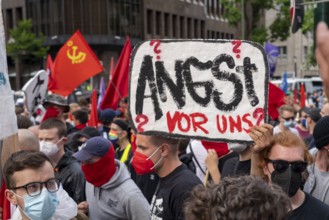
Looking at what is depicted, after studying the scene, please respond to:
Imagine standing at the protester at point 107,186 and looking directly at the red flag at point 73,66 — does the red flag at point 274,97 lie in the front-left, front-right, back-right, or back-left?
front-right

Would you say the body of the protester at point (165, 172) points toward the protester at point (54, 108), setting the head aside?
no

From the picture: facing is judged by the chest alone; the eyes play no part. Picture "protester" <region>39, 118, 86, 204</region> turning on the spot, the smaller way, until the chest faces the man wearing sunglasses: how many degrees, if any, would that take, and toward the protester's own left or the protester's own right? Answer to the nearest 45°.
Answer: approximately 90° to the protester's own left

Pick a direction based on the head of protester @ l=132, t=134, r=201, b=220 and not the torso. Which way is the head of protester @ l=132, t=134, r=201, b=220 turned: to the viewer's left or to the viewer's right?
to the viewer's left

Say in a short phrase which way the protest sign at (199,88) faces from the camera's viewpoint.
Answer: facing the viewer

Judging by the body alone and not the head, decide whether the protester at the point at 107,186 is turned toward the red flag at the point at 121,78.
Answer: no

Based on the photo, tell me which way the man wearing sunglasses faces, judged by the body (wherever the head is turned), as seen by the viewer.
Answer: toward the camera

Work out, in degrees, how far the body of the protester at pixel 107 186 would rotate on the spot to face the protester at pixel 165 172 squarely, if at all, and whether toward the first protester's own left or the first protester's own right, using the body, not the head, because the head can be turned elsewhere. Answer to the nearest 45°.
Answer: approximately 90° to the first protester's own left

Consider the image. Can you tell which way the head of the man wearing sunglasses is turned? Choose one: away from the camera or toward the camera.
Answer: toward the camera

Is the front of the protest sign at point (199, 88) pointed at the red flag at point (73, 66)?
no
